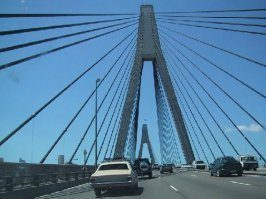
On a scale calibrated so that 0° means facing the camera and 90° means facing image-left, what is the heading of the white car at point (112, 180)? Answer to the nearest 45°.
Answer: approximately 180°

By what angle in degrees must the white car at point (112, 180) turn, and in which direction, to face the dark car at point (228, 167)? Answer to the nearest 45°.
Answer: approximately 45° to its right

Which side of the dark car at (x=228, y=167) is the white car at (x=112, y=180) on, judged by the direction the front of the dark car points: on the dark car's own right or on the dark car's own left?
on the dark car's own left

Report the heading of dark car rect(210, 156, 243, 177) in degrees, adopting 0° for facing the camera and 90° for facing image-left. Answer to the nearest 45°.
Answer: approximately 135°
